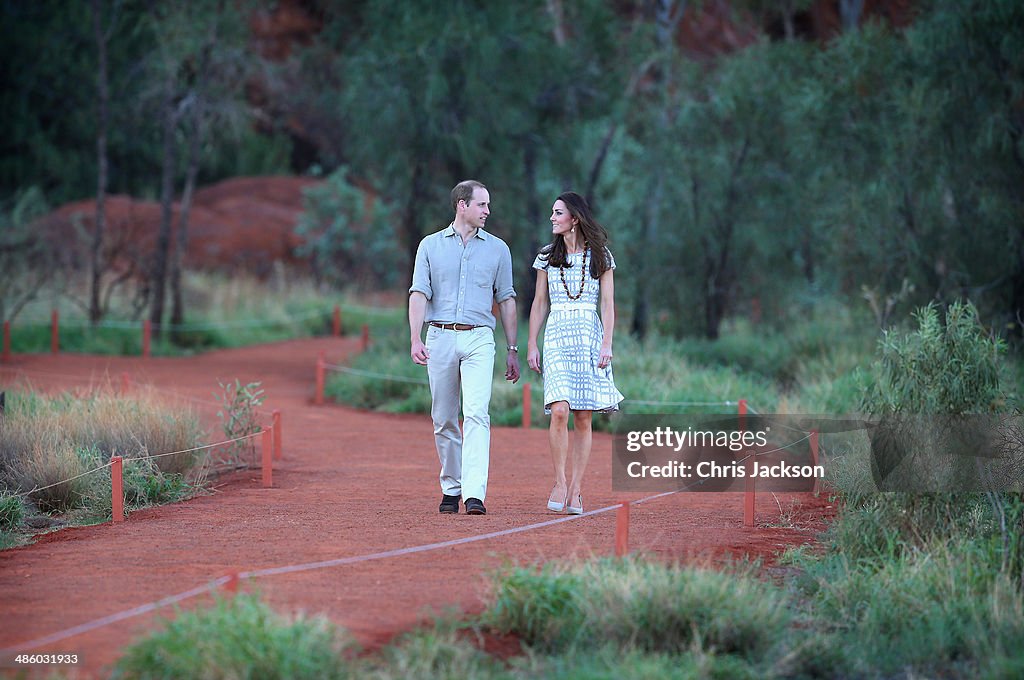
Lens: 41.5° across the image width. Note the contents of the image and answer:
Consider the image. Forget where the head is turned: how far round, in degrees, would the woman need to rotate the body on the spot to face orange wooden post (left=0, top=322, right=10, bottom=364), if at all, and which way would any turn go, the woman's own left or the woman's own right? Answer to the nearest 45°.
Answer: approximately 135° to the woman's own right

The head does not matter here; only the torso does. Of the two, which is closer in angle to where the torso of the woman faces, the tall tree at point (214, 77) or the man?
the man

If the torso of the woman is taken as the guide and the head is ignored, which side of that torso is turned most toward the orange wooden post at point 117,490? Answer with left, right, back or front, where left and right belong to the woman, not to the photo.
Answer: right

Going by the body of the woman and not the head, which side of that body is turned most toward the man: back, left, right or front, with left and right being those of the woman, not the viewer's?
right

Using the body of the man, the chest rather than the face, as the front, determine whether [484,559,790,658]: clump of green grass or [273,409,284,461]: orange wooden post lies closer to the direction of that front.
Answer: the clump of green grass

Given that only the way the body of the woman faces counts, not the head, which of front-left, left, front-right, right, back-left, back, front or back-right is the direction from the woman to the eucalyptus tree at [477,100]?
back

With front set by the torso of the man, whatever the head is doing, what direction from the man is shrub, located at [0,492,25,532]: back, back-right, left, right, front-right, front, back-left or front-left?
right

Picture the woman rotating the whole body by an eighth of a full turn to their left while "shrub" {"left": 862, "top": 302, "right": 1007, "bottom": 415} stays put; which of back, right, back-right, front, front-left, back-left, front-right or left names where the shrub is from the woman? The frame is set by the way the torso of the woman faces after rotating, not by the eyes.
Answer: front-left

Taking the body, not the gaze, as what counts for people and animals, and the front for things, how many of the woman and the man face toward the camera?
2

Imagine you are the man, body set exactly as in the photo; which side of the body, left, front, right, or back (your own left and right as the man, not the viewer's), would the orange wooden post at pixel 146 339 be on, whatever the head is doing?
back

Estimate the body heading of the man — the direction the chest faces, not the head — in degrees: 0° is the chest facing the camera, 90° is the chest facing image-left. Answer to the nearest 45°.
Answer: approximately 0°

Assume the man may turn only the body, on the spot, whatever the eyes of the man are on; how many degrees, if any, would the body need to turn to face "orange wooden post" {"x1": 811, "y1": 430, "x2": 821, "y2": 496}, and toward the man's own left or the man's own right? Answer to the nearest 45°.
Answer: approximately 135° to the man's own left

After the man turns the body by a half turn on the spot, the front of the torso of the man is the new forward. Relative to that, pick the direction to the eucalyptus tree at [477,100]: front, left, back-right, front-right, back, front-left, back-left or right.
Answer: front
